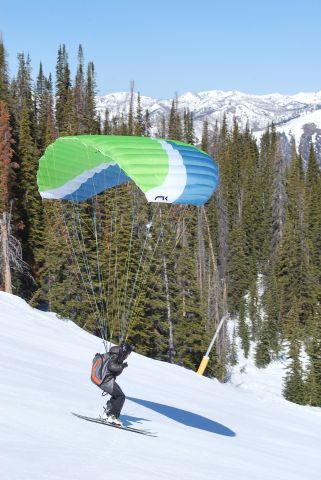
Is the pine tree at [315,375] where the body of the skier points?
no

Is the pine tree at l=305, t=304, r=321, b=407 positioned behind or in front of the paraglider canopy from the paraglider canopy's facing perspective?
in front

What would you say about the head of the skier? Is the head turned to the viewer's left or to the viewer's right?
to the viewer's right

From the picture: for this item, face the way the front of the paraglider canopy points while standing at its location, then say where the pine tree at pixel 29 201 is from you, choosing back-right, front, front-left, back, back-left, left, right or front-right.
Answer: front-left

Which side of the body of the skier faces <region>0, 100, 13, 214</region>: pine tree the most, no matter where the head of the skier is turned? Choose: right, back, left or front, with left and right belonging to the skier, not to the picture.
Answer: left

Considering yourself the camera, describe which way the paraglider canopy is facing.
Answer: facing away from the viewer and to the right of the viewer

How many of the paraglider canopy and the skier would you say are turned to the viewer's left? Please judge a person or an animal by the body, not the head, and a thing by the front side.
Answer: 0

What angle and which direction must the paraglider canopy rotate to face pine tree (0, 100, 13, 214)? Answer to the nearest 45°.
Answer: approximately 45° to its left
